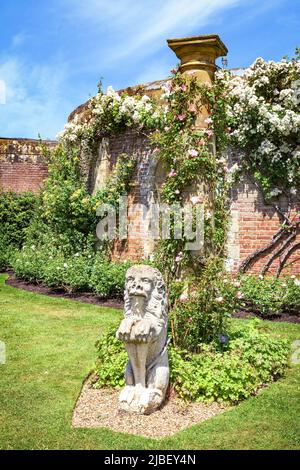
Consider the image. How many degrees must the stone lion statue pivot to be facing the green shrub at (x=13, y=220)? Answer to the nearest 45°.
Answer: approximately 135° to its right

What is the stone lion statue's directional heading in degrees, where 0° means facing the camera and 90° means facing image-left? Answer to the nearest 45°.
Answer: approximately 45°

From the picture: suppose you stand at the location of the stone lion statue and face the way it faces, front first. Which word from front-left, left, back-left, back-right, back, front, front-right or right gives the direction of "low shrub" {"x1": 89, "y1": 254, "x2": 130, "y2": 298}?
back-right

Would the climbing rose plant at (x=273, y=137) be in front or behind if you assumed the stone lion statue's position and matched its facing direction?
behind

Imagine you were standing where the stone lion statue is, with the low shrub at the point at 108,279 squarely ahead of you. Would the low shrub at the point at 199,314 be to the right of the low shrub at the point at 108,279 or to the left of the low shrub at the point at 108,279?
right

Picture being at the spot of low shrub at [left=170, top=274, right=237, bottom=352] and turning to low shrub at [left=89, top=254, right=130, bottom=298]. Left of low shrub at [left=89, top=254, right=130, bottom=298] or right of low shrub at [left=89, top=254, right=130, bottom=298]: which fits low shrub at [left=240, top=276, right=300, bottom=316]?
right

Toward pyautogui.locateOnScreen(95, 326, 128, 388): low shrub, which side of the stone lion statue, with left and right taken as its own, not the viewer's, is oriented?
right
